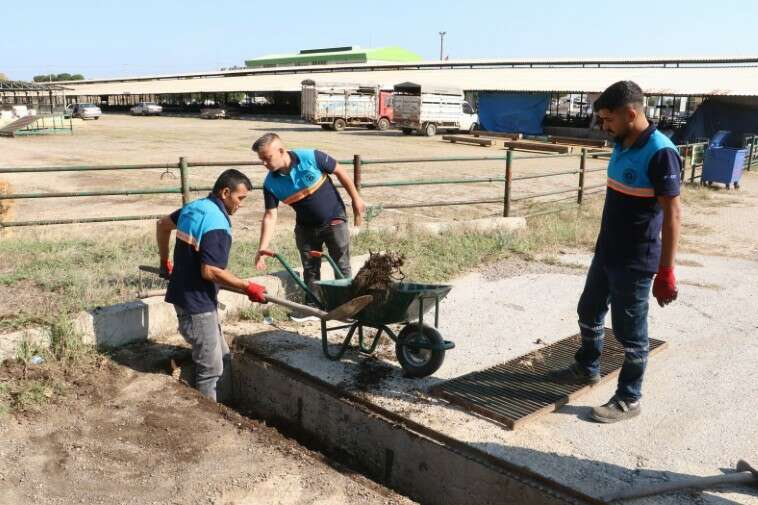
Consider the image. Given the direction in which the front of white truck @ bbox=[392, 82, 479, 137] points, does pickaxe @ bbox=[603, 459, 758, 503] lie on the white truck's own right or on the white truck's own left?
on the white truck's own right

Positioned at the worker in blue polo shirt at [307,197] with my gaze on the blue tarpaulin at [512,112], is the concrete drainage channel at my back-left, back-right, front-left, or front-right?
back-right

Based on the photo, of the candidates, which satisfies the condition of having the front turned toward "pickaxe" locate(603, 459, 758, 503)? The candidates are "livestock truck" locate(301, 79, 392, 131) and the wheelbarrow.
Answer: the wheelbarrow

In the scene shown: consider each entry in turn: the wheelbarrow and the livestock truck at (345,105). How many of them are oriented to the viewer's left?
0

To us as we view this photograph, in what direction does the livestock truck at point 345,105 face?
facing away from the viewer and to the right of the viewer

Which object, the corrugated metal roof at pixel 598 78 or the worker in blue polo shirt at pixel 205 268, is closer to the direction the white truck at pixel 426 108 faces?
the corrugated metal roof

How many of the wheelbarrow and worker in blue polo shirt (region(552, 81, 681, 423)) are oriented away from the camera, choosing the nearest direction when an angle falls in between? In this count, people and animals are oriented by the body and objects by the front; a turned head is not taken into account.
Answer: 0

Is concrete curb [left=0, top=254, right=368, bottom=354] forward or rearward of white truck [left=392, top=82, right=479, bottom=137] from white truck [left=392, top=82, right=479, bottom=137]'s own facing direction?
rearward

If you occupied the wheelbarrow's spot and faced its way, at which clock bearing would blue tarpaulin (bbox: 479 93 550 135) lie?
The blue tarpaulin is roughly at 8 o'clock from the wheelbarrow.

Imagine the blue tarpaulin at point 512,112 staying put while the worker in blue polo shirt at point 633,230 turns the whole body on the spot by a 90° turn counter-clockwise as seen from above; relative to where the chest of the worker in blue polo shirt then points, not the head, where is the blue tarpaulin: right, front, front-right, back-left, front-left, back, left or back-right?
back-left
